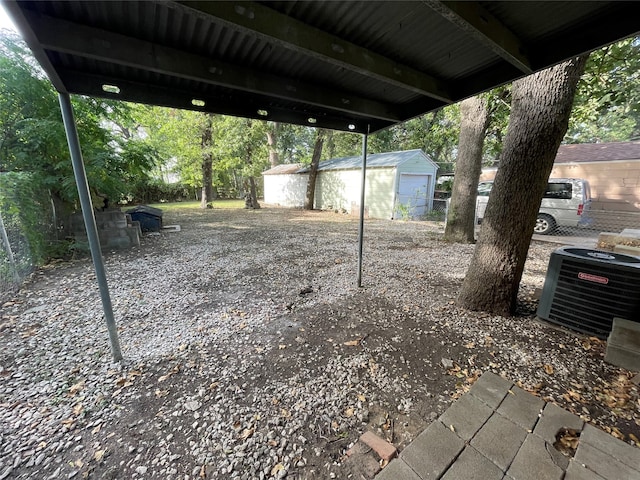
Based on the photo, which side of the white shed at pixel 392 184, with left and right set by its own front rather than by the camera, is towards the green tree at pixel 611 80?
front

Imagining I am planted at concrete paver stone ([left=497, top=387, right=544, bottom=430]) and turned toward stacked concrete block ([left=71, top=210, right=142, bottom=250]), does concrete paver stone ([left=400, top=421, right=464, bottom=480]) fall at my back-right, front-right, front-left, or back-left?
front-left

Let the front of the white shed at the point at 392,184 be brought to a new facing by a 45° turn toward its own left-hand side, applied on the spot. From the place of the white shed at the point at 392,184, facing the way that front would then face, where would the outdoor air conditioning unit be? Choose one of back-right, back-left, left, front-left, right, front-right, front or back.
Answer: right

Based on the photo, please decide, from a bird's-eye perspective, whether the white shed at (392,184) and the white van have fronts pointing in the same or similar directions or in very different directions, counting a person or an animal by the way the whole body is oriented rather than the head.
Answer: very different directions

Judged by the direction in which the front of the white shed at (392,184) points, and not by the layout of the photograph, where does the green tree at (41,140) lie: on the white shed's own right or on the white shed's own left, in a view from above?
on the white shed's own right

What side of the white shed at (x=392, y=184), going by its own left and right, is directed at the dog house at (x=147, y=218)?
right

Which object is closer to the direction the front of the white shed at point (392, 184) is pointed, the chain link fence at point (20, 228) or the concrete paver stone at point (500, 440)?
the concrete paver stone

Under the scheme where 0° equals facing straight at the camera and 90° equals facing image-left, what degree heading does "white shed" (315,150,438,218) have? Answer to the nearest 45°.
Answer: approximately 315°
